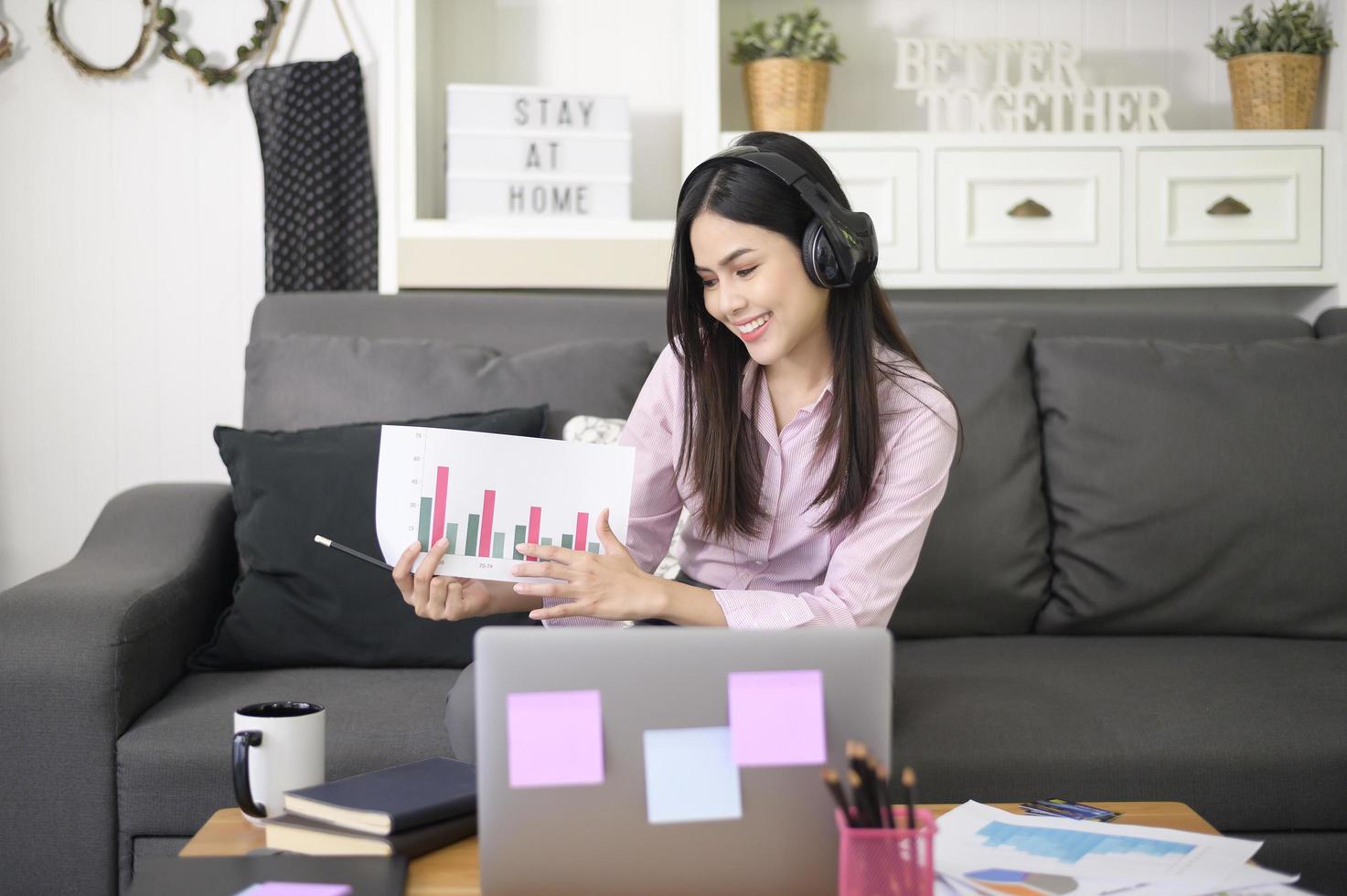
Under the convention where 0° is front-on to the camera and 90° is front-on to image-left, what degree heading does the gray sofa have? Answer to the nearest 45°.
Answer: approximately 0°

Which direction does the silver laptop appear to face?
away from the camera

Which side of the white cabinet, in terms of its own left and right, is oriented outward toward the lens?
front

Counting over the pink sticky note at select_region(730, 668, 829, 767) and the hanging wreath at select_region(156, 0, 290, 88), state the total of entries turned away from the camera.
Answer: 0

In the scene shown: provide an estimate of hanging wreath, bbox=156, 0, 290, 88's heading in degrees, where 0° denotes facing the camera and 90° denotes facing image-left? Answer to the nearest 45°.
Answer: approximately 0°

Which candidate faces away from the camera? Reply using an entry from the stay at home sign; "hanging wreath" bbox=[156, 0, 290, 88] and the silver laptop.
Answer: the silver laptop

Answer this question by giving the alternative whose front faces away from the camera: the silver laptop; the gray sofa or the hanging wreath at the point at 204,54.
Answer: the silver laptop

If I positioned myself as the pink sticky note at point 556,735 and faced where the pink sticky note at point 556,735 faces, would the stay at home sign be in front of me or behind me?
behind

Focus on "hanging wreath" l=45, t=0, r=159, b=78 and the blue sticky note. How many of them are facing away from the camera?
0

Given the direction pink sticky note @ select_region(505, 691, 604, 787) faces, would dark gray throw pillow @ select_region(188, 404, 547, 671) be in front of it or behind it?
behind

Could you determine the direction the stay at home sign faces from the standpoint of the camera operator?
facing the viewer

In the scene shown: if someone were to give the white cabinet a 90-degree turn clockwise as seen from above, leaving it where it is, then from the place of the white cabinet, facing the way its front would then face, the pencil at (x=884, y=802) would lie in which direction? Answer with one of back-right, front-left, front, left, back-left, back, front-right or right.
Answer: left
